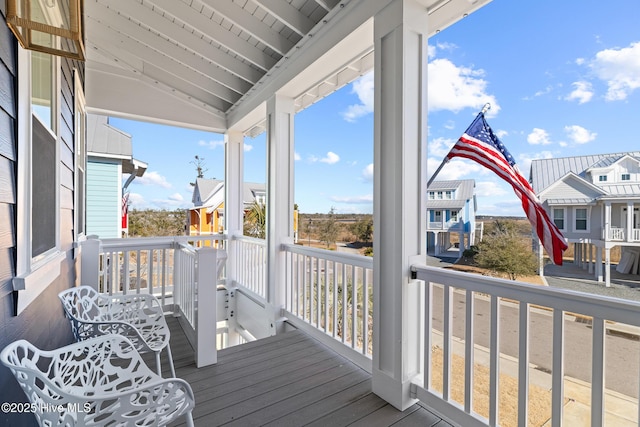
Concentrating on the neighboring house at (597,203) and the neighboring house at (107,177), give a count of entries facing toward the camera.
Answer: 1

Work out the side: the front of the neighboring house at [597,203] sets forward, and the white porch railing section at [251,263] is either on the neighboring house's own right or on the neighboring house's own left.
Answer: on the neighboring house's own right

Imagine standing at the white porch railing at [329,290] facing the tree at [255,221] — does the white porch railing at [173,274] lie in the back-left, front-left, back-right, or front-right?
front-left

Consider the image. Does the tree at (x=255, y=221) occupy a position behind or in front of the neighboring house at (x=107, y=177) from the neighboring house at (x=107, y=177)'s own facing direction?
in front

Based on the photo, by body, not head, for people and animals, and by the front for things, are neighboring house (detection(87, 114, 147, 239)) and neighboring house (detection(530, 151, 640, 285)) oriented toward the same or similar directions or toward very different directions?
very different directions

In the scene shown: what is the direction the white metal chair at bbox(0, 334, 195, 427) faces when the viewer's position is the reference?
facing the viewer and to the right of the viewer

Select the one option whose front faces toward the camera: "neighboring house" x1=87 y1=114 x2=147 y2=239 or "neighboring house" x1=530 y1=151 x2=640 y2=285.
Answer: "neighboring house" x1=530 y1=151 x2=640 y2=285

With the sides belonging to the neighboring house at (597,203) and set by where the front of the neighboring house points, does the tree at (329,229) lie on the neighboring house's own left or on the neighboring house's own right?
on the neighboring house's own right

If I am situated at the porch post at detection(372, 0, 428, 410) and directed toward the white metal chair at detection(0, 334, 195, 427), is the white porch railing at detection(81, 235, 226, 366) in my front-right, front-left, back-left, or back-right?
front-right

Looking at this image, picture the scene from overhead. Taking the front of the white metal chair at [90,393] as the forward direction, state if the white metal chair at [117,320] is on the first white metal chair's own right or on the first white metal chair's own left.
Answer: on the first white metal chair's own left

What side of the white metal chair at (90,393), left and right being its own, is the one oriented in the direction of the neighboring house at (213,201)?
left

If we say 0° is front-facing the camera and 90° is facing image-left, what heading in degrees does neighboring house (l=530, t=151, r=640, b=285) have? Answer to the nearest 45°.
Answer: approximately 0°

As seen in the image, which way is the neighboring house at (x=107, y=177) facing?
to the viewer's right

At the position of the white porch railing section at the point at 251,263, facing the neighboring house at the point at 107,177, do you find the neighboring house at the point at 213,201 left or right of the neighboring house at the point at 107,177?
right
